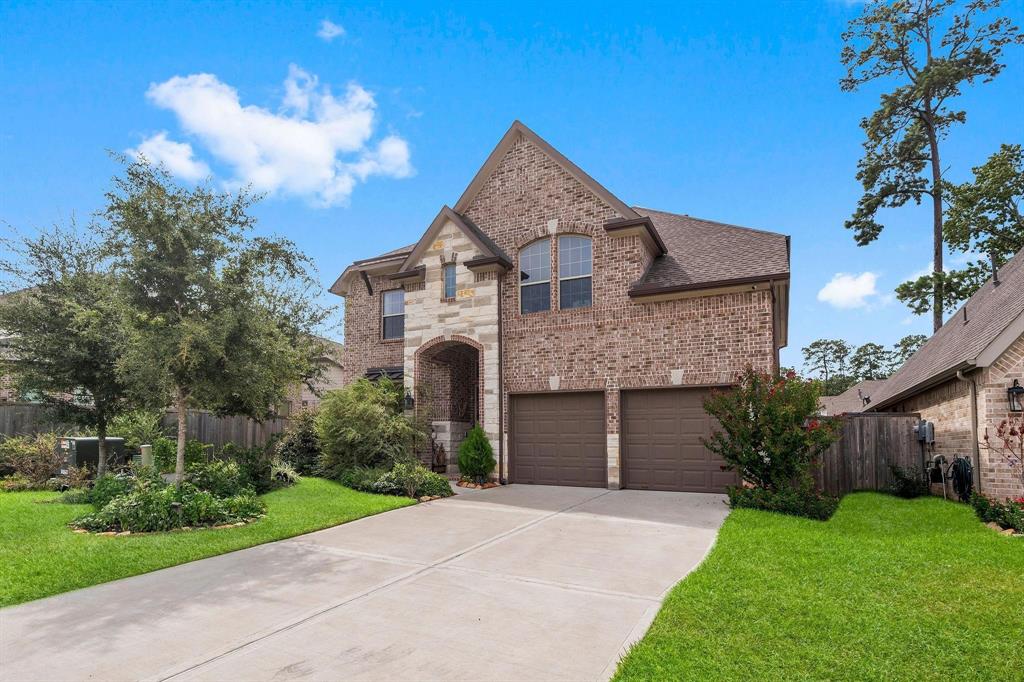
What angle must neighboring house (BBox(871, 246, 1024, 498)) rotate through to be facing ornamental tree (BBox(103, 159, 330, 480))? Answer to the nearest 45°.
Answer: approximately 45° to its right

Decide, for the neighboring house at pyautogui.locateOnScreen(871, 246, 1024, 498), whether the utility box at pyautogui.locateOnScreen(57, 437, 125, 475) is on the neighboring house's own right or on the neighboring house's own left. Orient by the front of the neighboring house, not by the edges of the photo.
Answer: on the neighboring house's own right

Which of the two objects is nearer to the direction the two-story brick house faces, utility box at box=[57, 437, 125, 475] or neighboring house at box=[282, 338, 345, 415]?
the utility box

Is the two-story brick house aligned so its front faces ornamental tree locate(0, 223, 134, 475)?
no

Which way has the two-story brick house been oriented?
toward the camera

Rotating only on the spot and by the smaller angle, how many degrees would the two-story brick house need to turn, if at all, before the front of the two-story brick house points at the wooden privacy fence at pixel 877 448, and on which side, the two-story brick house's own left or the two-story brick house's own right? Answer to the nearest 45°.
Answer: approximately 90° to the two-story brick house's own left

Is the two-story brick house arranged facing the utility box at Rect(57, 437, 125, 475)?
no

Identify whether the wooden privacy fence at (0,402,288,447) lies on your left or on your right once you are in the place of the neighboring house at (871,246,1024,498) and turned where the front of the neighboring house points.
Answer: on your right

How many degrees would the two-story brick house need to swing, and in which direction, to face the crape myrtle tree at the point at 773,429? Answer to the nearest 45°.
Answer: approximately 45° to its left

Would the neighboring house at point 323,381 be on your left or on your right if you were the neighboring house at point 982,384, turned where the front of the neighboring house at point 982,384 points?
on your right

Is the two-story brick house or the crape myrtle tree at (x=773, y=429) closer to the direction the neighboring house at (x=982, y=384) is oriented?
the crape myrtle tree

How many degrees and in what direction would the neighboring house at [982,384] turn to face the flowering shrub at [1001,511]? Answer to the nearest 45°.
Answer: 0° — it already faces it

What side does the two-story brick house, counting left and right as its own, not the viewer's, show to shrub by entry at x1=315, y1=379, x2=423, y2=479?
right

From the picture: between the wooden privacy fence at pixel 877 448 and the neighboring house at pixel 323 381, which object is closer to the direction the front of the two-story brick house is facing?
the wooden privacy fence

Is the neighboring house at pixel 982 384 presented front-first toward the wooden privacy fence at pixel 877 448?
no

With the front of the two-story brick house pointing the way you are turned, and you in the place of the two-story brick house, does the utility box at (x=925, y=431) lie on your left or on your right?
on your left
